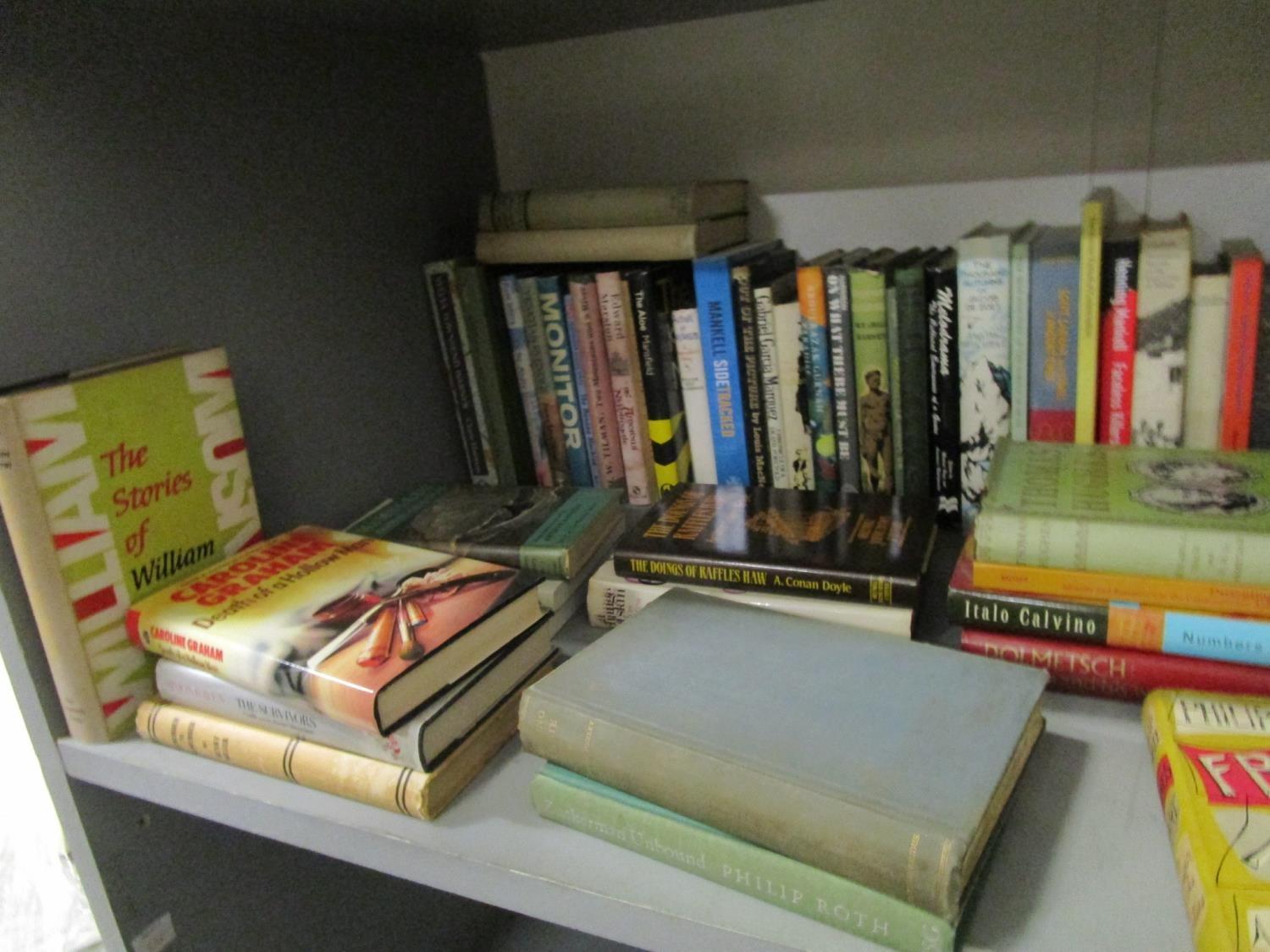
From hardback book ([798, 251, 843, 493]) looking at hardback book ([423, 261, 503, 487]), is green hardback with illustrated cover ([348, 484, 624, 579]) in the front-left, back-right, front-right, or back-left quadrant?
front-left

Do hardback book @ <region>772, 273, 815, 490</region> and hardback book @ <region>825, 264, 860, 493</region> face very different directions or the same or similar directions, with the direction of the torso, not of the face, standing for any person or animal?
same or similar directions

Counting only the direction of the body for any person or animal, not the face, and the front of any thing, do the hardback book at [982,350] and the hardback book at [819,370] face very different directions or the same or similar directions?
same or similar directions

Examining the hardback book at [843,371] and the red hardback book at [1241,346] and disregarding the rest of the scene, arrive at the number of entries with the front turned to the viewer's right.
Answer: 2

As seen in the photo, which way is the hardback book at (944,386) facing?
to the viewer's right

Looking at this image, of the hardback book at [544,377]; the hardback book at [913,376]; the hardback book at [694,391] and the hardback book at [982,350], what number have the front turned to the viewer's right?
4
